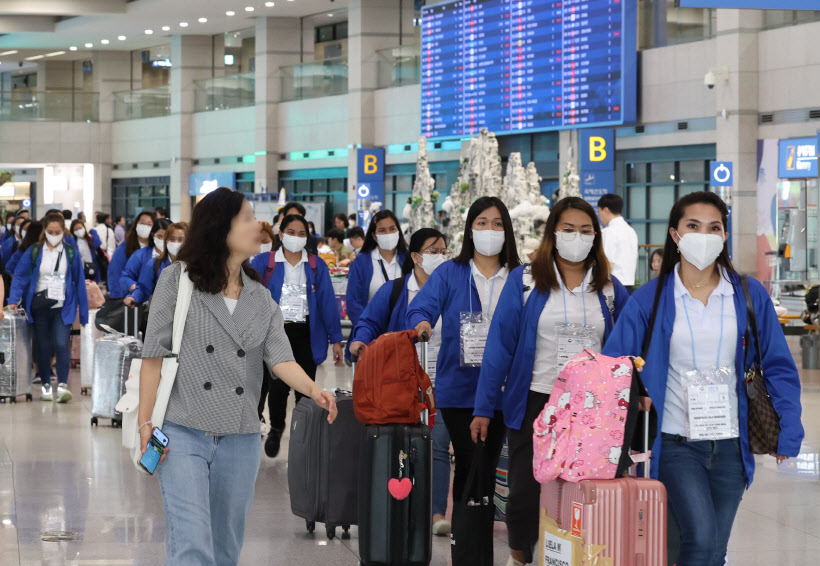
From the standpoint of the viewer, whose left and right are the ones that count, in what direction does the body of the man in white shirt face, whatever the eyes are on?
facing away from the viewer and to the left of the viewer

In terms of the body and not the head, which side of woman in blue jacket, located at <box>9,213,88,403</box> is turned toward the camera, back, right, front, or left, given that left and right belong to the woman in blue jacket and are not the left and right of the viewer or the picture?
front

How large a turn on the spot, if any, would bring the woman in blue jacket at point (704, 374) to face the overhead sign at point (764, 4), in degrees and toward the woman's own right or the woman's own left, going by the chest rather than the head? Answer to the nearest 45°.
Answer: approximately 180°

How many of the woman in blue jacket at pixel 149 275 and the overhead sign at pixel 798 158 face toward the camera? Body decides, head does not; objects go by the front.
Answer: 2

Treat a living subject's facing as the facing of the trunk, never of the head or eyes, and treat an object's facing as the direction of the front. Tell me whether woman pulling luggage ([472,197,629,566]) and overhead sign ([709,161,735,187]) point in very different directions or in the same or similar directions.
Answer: same or similar directions

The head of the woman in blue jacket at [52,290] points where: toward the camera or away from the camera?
toward the camera

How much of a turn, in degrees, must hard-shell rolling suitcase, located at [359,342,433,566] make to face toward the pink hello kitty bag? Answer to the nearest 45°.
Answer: approximately 135° to its left

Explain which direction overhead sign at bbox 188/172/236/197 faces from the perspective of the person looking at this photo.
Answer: facing the viewer

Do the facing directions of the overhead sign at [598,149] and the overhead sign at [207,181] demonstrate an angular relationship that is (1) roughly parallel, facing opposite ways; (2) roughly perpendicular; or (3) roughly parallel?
roughly parallel

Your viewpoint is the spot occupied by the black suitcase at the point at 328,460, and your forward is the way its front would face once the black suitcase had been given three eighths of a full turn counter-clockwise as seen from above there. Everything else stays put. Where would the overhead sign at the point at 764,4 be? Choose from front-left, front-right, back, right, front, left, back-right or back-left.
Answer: front-left

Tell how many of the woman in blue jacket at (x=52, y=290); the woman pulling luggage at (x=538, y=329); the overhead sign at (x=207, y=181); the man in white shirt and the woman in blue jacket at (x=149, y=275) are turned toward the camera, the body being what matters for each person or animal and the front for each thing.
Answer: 4

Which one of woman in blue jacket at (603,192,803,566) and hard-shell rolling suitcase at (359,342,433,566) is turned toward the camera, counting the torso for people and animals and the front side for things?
the woman in blue jacket

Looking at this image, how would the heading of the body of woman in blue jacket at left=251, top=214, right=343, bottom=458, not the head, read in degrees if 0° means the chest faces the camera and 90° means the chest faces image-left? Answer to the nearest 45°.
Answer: approximately 0°
